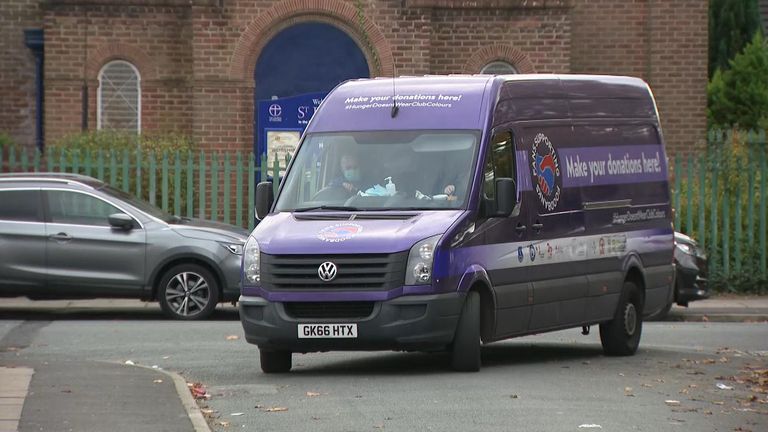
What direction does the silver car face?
to the viewer's right

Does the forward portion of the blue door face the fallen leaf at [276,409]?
yes

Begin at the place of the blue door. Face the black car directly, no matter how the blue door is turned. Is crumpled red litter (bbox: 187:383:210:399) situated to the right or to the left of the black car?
right

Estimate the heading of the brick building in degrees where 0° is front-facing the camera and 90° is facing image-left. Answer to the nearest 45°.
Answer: approximately 0°

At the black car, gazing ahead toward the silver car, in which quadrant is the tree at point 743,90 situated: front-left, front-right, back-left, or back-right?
back-right

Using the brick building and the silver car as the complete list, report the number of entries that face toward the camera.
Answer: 1

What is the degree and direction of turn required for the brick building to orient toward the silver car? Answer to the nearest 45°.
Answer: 0° — it already faces it

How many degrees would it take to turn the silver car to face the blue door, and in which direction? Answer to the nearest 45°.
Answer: approximately 45° to its left

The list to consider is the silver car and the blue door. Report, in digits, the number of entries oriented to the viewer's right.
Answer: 1
